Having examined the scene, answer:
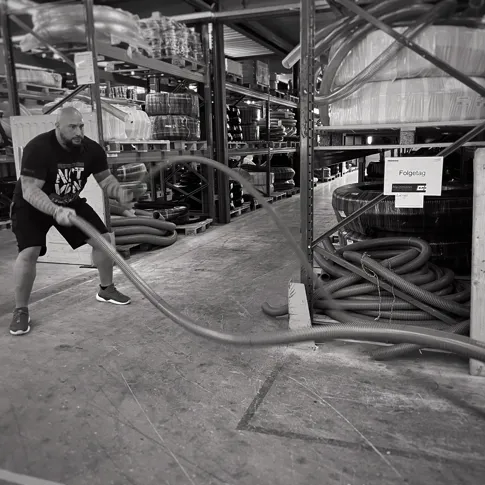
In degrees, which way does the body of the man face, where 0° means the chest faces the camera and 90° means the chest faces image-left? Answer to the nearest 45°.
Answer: approximately 315°

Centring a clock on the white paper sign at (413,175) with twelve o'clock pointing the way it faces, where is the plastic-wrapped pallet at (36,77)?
The plastic-wrapped pallet is roughly at 4 o'clock from the white paper sign.

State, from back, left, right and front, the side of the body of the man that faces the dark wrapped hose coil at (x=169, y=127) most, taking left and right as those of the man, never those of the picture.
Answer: left

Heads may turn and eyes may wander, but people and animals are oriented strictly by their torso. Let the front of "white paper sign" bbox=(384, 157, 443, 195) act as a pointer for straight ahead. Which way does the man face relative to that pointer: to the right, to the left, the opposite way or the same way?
to the left

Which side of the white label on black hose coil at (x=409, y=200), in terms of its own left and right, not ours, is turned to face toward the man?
right

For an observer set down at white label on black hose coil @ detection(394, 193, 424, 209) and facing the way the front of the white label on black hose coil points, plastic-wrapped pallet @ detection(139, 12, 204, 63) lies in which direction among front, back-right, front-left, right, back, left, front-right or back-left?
back-right
